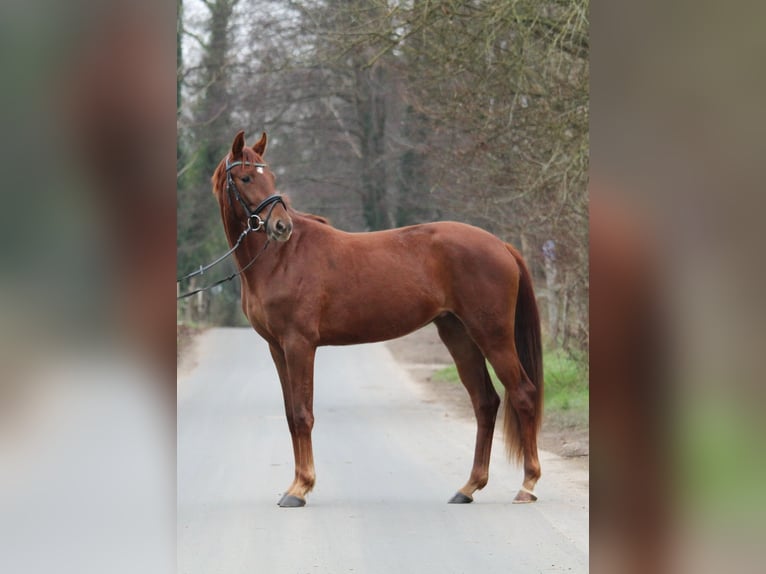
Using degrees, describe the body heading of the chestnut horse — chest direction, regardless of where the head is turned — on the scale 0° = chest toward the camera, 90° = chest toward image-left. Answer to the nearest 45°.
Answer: approximately 90°
